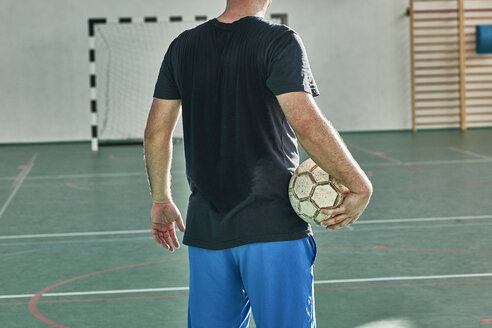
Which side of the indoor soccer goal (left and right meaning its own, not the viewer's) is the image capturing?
front
